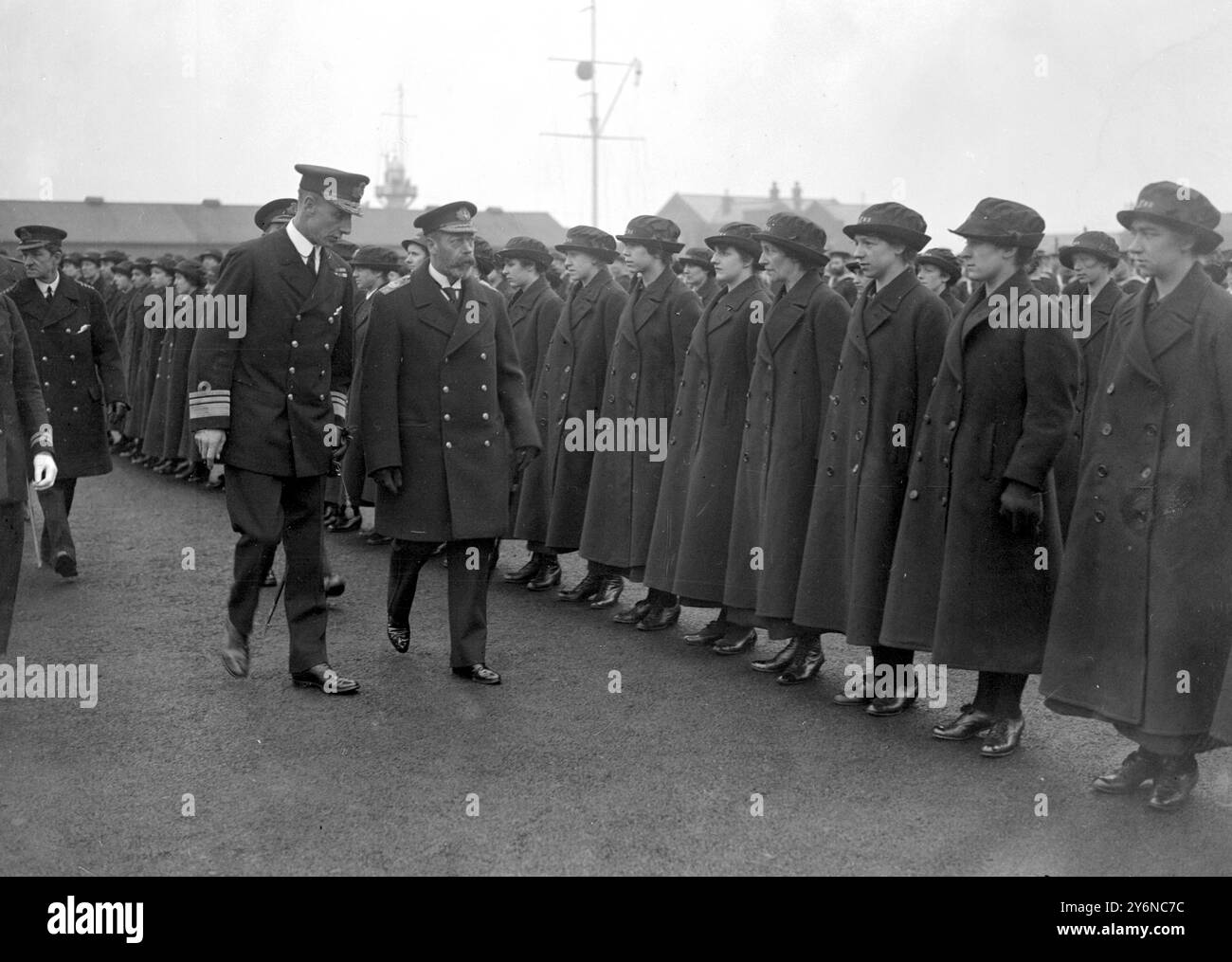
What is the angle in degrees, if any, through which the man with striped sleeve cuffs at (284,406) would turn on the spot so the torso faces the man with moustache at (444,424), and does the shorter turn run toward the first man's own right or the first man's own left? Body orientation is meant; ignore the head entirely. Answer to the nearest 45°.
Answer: approximately 45° to the first man's own left

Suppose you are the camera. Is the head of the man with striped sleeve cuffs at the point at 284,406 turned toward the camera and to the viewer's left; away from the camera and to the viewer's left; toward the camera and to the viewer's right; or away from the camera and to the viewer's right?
toward the camera and to the viewer's right

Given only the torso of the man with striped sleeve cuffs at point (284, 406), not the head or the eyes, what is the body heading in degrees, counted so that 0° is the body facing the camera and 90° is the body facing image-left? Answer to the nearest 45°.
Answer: approximately 315°

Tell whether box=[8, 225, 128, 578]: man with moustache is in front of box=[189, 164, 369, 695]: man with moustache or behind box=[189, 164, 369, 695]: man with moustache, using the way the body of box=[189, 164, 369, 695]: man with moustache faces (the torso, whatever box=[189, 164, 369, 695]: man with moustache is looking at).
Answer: behind
